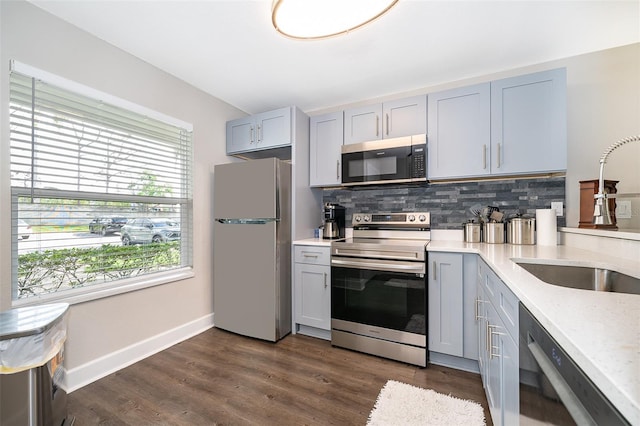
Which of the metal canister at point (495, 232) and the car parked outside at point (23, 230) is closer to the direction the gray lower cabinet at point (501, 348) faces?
the car parked outside

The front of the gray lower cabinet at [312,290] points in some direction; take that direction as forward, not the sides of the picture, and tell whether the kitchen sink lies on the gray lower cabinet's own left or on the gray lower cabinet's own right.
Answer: on the gray lower cabinet's own left

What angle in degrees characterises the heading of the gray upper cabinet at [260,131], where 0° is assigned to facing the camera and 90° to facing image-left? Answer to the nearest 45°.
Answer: approximately 45°

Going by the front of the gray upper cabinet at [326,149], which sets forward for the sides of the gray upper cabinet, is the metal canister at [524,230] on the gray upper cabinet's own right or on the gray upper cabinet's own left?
on the gray upper cabinet's own left

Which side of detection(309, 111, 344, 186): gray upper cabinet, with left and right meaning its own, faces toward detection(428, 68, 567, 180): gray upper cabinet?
left

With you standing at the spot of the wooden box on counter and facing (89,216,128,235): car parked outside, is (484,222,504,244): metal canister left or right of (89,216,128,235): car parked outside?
right

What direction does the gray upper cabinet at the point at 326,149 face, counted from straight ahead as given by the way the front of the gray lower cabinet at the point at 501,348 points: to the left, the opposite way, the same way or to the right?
to the left

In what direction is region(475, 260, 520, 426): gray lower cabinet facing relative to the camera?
to the viewer's left

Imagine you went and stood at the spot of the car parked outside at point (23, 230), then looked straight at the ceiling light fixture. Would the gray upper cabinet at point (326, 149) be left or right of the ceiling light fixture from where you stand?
left

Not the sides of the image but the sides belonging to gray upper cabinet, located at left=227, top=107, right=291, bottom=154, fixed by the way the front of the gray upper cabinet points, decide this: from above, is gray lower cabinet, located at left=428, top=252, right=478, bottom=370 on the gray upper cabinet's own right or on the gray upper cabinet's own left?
on the gray upper cabinet's own left
